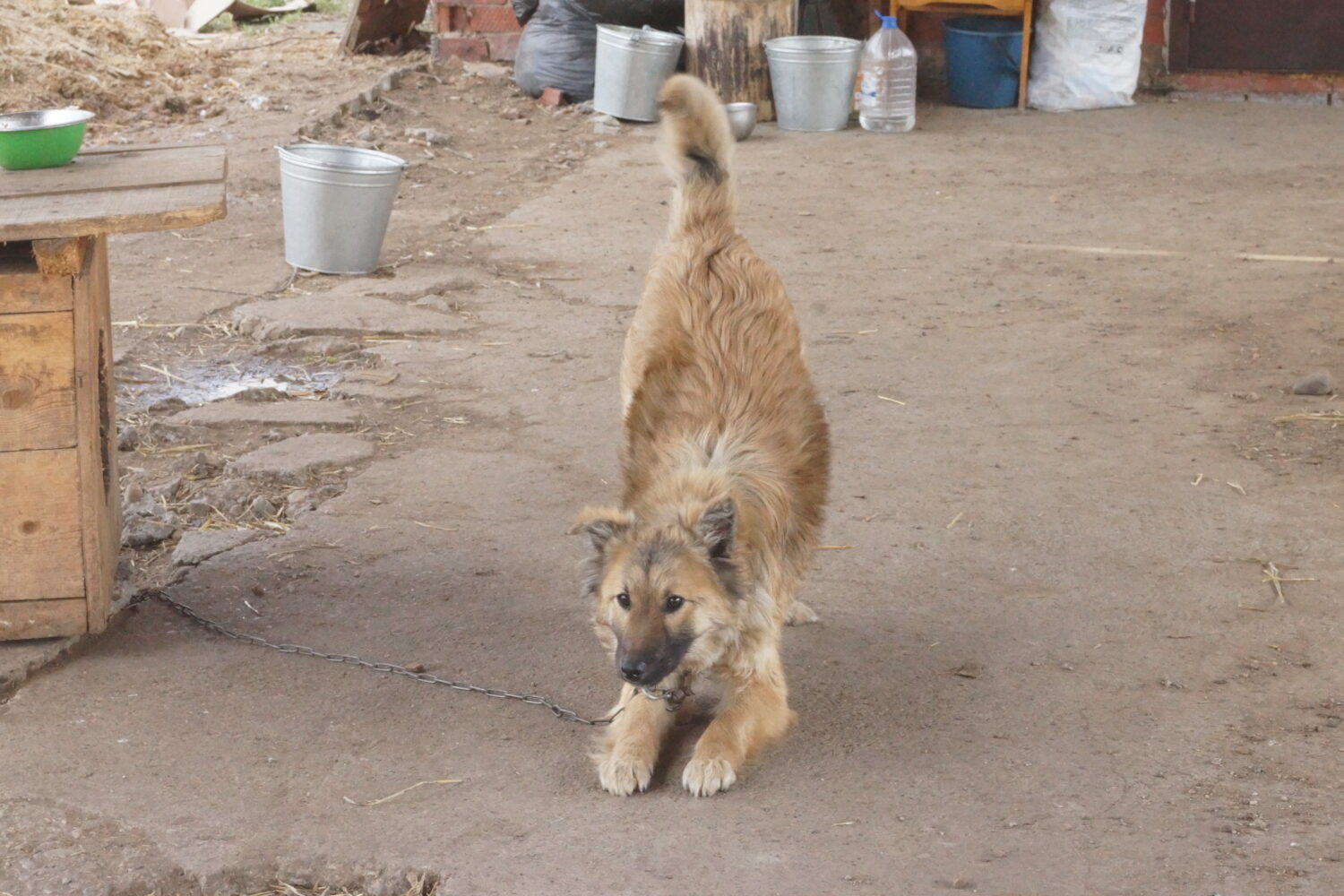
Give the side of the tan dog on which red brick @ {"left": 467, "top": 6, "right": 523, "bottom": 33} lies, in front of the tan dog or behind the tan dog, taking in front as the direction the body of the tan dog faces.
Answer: behind

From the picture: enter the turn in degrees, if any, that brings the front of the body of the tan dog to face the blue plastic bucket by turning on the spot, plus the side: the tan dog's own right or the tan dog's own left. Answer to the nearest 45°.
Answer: approximately 180°

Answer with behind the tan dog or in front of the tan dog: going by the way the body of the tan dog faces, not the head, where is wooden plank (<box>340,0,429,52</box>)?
behind

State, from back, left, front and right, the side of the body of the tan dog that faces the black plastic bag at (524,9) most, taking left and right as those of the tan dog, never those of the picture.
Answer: back

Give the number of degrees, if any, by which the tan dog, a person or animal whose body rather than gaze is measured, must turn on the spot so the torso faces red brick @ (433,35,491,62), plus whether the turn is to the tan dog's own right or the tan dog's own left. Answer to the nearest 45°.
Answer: approximately 180°

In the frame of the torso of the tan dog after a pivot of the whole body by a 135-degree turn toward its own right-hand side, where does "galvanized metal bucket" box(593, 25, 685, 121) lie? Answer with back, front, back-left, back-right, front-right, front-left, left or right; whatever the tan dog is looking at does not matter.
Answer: front-right

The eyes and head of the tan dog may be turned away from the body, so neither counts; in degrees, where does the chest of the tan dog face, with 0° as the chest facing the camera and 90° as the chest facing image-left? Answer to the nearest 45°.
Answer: approximately 0°

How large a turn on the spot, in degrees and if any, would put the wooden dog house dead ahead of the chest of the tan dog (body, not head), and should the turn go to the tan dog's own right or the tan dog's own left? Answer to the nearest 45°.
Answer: approximately 90° to the tan dog's own right

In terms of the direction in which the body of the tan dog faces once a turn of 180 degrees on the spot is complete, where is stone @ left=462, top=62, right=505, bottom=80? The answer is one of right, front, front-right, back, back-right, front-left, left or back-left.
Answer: front

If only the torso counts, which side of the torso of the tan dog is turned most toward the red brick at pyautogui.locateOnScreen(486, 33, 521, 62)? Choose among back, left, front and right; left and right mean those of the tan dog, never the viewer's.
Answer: back

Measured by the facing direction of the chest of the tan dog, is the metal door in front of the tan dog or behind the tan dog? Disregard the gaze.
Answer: behind

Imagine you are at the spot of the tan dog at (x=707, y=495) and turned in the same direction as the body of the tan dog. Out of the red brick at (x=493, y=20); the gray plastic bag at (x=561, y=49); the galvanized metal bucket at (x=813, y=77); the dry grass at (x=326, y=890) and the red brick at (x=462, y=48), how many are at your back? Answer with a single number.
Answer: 4

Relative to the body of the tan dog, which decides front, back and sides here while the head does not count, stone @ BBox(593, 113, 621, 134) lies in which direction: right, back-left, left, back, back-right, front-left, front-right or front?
back
